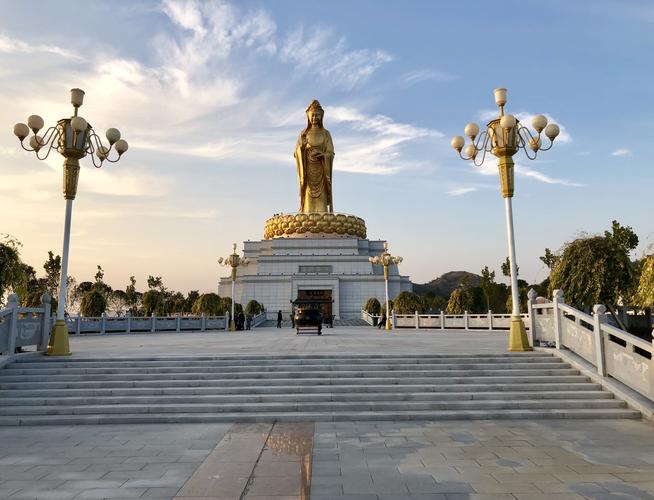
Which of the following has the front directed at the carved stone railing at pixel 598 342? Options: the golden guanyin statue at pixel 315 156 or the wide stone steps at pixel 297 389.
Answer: the golden guanyin statue

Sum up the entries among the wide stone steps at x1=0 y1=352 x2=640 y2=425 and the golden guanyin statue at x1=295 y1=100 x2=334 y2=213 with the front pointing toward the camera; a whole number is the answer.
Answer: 2

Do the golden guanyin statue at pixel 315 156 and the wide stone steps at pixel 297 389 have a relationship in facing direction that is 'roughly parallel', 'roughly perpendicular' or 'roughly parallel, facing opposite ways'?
roughly parallel

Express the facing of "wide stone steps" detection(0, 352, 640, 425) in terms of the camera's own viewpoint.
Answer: facing the viewer

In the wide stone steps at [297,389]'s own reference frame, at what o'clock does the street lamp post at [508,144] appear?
The street lamp post is roughly at 8 o'clock from the wide stone steps.

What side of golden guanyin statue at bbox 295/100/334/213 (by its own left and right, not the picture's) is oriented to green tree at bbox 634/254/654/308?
front

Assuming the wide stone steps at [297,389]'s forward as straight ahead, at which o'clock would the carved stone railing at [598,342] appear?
The carved stone railing is roughly at 9 o'clock from the wide stone steps.

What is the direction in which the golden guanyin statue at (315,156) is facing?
toward the camera

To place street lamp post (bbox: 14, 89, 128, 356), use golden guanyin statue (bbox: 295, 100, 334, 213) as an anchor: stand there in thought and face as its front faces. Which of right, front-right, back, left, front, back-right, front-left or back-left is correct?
front

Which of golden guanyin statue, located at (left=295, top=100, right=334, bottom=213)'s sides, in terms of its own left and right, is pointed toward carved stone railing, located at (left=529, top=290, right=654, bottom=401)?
front

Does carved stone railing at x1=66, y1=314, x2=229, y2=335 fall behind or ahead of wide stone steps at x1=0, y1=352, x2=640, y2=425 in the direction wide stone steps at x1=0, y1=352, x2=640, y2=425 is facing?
behind

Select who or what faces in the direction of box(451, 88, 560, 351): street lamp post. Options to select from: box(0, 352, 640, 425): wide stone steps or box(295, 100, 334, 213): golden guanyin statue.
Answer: the golden guanyin statue
